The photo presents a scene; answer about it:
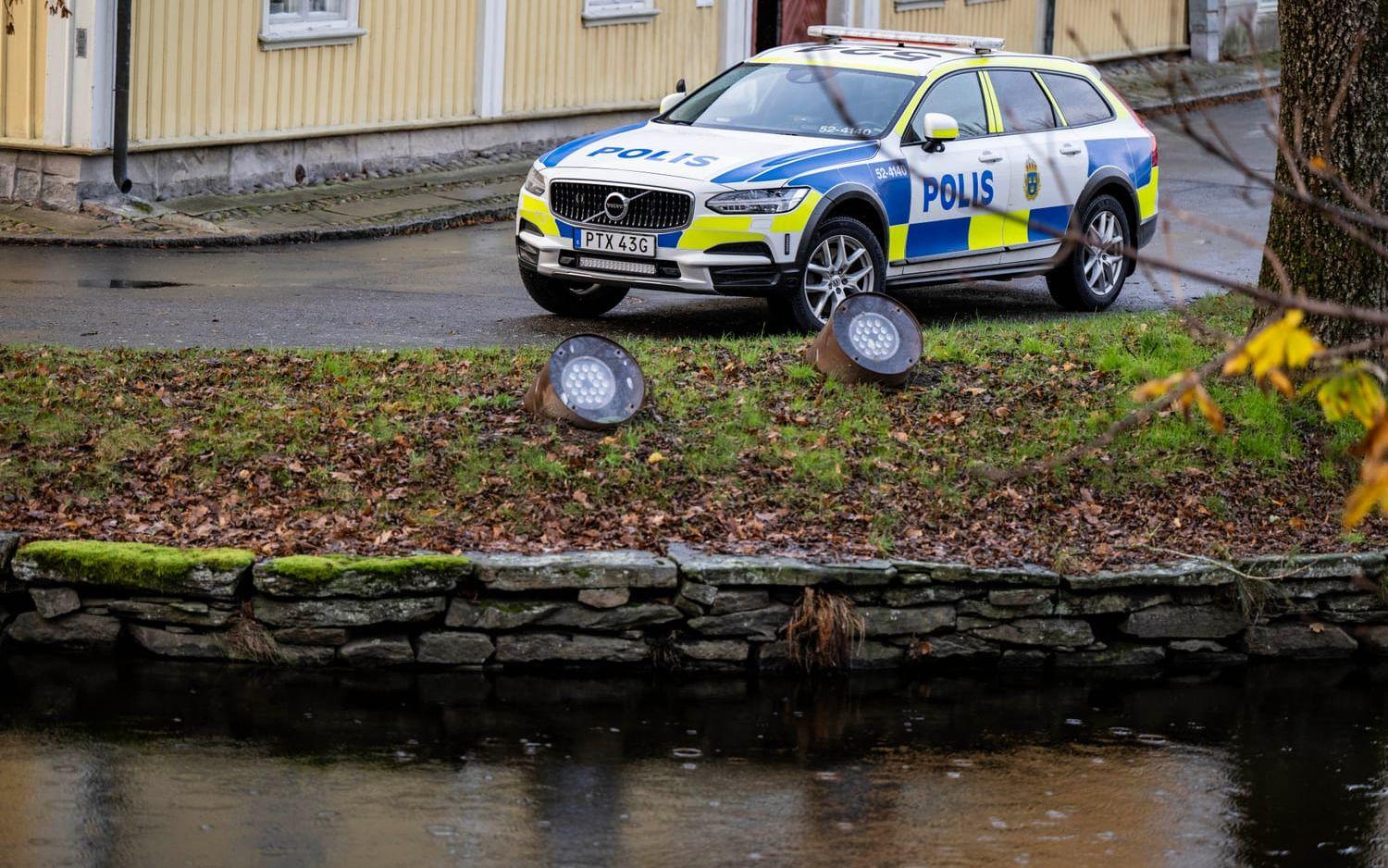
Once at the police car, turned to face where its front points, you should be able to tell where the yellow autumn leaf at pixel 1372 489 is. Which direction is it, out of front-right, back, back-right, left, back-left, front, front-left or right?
front-left

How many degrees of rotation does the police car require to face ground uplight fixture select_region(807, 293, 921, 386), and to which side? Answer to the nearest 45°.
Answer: approximately 45° to its left

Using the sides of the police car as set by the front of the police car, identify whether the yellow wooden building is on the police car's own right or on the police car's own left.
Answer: on the police car's own right

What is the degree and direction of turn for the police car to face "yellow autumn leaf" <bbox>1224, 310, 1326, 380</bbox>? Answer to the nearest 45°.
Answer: approximately 45° to its left

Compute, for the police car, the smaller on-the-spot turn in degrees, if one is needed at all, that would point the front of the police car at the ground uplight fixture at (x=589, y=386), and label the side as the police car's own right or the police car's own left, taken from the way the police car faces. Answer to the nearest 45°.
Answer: approximately 45° to the police car's own left

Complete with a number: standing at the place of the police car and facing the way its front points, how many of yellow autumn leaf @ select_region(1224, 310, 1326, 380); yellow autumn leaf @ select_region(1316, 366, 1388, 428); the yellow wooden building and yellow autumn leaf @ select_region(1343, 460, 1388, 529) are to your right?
1

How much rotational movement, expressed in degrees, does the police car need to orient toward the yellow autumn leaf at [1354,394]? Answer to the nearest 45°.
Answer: approximately 45° to its left

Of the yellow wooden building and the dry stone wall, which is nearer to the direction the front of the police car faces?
the dry stone wall

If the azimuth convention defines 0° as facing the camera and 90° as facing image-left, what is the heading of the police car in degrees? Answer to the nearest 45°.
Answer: approximately 45°

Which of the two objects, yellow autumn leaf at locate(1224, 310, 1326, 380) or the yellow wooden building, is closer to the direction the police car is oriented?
the yellow autumn leaf
